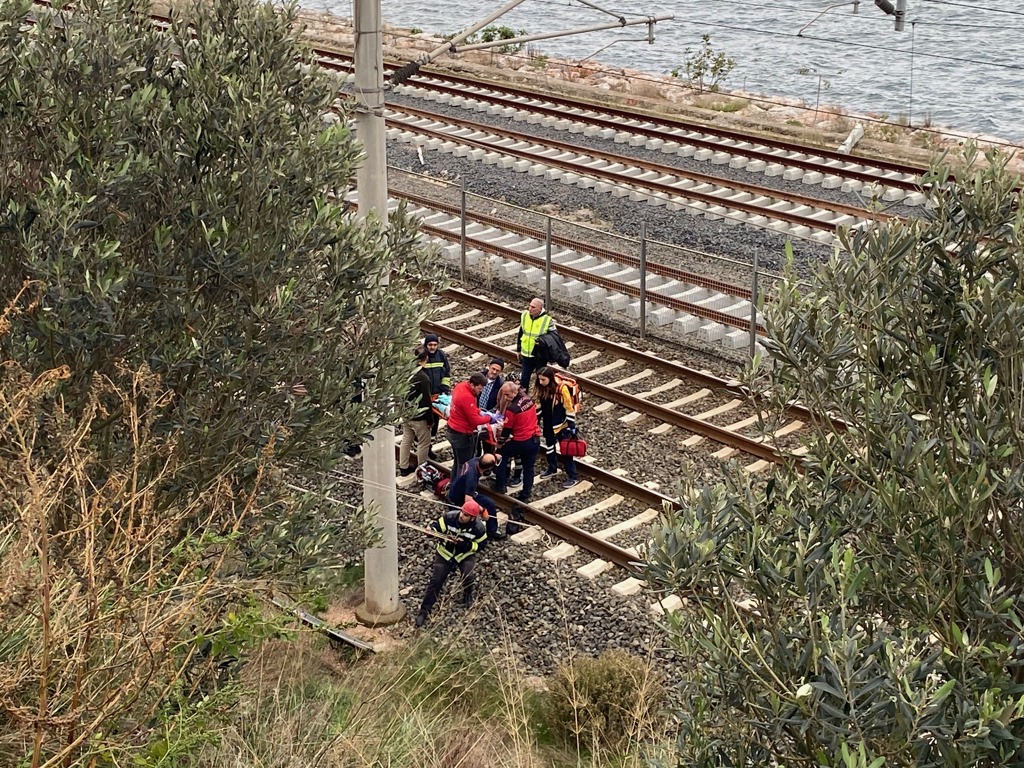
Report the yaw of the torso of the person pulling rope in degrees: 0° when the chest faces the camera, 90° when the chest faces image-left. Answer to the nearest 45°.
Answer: approximately 0°

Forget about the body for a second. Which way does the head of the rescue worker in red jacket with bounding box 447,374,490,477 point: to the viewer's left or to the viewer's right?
to the viewer's right

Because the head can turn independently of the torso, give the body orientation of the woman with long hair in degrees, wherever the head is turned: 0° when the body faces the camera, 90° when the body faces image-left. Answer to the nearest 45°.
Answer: approximately 45°

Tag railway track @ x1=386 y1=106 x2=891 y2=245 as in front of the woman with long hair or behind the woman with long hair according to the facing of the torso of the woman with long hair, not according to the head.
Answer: behind

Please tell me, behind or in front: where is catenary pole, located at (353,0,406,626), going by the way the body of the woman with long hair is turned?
in front
